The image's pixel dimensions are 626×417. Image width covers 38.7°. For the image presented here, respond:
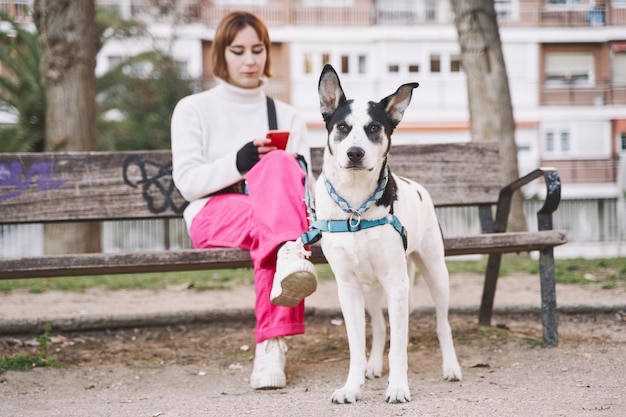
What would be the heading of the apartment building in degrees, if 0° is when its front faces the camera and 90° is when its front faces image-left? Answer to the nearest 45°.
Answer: approximately 0°

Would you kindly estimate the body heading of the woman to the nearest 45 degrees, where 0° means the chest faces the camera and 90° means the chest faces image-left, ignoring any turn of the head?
approximately 315°

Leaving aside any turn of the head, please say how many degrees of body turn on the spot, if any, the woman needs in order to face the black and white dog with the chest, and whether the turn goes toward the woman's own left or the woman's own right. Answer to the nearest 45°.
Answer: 0° — they already face it

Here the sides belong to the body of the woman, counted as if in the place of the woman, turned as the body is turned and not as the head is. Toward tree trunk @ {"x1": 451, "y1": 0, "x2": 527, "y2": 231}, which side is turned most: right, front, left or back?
left

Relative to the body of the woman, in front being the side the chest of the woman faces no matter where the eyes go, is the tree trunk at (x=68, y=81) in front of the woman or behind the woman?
behind

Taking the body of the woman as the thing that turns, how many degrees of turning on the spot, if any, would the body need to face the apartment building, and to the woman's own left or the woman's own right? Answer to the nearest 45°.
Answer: approximately 135° to the woman's own left

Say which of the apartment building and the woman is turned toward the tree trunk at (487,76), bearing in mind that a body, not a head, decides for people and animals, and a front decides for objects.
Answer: the apartment building
